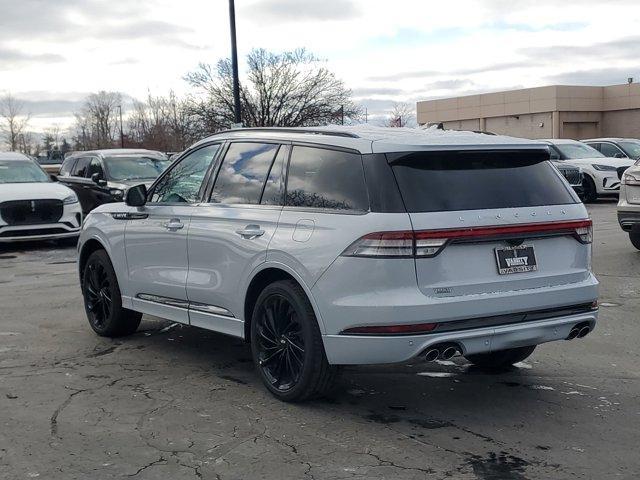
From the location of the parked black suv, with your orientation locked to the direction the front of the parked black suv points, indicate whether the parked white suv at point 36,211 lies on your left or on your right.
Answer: on your right

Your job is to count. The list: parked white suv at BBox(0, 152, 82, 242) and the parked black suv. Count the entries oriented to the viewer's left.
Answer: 0

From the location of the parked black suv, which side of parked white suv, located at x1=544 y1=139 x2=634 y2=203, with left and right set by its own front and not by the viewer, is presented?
right

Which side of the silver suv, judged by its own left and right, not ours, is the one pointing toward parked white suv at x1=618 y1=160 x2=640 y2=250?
right

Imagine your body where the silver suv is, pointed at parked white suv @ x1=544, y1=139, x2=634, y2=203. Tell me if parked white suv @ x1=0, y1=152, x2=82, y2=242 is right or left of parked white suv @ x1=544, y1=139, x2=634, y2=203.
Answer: left

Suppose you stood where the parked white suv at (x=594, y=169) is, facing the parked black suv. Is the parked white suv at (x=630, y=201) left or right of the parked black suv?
left

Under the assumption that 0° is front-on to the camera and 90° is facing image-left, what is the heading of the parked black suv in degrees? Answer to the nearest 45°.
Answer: approximately 315°

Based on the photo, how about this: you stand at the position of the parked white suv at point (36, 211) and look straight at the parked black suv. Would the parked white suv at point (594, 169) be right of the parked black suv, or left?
right

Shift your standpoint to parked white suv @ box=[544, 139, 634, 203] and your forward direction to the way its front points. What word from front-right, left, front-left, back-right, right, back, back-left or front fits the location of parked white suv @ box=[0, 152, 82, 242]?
right

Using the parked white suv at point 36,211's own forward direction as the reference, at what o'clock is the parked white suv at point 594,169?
the parked white suv at point 594,169 is roughly at 10 o'clock from the parked white suv at point 36,211.

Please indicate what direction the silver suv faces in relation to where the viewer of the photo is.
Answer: facing away from the viewer and to the left of the viewer
